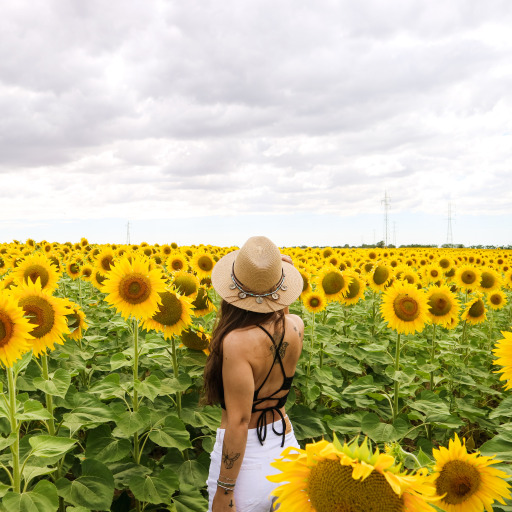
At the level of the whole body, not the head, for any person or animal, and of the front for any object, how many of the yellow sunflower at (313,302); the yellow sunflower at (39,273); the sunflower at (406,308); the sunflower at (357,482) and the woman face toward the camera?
4

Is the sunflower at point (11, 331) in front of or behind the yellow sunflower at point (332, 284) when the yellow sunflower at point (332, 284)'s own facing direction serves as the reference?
in front

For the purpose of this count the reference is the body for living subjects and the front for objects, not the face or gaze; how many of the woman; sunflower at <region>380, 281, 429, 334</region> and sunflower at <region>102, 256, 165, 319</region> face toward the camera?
2

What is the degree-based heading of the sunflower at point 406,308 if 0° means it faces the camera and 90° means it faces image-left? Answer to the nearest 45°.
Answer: approximately 0°

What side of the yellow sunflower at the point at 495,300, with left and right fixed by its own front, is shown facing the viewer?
front

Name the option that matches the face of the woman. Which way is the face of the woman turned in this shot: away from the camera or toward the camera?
away from the camera

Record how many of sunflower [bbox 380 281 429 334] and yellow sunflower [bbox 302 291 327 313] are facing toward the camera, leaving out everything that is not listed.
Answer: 2

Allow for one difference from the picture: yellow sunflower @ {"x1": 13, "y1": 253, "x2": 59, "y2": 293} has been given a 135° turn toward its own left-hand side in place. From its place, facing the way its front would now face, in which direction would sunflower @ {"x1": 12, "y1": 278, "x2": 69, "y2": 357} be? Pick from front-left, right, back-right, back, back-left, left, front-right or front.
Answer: back-right

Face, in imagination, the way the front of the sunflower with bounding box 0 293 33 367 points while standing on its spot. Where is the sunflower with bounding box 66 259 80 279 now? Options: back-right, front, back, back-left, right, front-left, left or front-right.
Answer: back

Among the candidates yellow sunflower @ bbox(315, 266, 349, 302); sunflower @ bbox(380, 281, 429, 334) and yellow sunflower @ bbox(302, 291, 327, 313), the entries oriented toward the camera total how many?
3

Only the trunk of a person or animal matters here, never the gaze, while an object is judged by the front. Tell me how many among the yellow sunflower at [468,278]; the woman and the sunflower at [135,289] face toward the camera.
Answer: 2

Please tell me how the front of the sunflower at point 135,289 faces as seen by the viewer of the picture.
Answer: facing the viewer

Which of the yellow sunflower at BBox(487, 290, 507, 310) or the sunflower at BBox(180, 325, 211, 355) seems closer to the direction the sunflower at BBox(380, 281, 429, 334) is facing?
the sunflower
